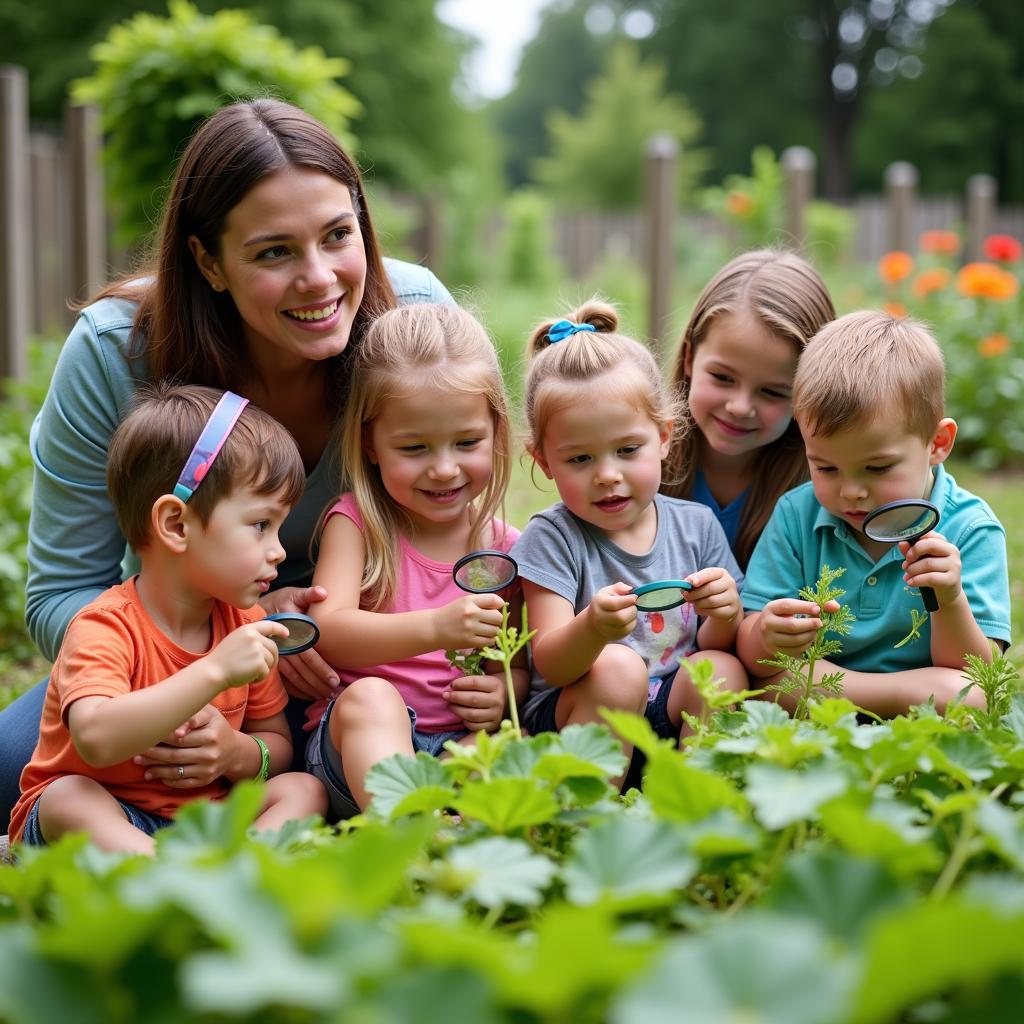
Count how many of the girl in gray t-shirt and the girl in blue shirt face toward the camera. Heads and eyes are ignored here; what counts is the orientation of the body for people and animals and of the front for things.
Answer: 2

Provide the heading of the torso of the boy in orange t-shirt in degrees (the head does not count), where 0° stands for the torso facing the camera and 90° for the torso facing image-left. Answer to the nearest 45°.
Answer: approximately 315°

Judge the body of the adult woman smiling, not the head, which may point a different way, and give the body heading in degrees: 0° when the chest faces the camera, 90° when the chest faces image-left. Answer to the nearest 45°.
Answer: approximately 315°

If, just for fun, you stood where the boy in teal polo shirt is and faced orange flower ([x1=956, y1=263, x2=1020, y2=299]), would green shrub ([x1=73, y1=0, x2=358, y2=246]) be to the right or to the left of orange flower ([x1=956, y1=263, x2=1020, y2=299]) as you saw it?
left

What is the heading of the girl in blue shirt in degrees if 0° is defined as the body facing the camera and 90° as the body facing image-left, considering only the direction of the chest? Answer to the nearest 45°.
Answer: approximately 0°

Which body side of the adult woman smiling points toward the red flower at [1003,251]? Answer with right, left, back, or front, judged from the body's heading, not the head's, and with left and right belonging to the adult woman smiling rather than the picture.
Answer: left

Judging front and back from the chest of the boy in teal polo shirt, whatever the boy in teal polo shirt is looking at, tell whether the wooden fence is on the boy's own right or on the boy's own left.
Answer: on the boy's own right

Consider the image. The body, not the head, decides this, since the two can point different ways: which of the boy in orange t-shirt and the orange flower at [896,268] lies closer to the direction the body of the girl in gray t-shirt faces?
the boy in orange t-shirt

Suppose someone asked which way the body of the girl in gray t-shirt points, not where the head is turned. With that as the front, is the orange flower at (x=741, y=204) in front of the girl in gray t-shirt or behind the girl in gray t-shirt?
behind
